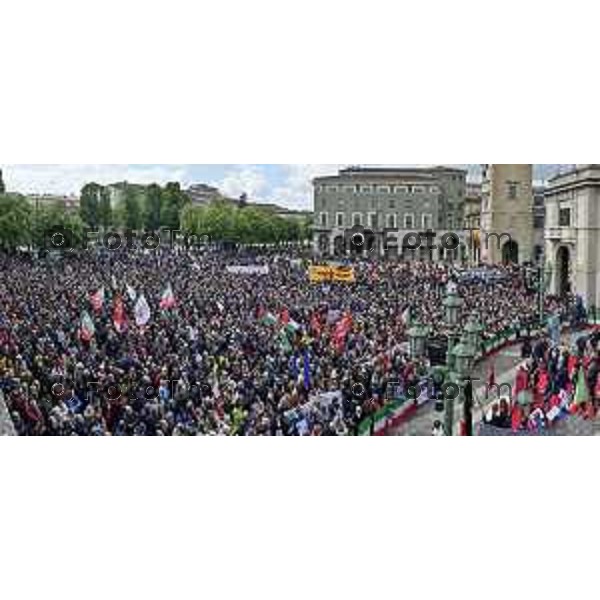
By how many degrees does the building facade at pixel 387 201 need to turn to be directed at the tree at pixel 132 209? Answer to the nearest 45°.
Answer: approximately 90° to its right

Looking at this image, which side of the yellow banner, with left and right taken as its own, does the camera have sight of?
front

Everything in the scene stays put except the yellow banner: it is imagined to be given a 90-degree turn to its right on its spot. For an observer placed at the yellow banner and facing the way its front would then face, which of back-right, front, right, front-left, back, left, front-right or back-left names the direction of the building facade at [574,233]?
back

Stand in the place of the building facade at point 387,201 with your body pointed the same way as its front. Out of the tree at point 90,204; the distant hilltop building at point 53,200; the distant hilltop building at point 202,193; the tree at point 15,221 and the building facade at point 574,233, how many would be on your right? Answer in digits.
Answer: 4

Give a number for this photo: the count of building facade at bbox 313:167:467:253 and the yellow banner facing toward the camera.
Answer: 2

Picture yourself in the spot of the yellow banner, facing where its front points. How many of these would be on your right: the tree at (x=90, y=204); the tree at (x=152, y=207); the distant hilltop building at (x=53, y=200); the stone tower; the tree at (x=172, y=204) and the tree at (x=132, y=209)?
5

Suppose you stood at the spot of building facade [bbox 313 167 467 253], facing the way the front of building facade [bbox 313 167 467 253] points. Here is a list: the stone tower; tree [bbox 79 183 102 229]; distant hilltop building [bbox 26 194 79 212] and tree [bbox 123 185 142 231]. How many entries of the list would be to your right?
3

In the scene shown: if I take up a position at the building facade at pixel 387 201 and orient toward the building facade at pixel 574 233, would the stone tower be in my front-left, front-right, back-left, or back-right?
front-left

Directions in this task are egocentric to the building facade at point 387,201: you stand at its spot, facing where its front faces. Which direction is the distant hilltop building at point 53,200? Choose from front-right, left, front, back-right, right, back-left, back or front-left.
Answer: right

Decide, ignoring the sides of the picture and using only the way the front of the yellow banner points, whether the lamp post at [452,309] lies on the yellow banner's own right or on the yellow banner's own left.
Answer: on the yellow banner's own left

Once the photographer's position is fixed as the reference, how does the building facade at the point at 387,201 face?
facing the viewer
